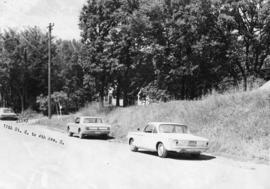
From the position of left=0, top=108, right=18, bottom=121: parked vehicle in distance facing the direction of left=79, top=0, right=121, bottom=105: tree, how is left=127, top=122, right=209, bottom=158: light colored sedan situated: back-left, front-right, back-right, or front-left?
front-right

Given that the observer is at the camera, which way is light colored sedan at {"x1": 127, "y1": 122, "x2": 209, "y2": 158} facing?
facing away from the viewer and to the left of the viewer

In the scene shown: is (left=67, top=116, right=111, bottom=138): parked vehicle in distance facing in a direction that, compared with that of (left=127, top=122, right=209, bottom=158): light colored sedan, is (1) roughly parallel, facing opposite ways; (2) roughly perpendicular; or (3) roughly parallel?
roughly parallel

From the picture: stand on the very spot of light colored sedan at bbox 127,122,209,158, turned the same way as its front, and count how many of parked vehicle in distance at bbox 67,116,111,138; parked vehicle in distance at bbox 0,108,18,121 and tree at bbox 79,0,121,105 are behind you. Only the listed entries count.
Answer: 0

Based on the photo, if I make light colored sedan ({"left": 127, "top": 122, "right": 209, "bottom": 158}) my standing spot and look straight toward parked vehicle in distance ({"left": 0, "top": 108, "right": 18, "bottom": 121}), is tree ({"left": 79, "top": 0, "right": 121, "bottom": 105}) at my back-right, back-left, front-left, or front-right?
front-right

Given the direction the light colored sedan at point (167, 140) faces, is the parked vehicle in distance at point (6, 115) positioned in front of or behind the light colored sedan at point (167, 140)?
in front

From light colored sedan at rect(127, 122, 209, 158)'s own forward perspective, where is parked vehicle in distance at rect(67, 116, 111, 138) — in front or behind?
in front

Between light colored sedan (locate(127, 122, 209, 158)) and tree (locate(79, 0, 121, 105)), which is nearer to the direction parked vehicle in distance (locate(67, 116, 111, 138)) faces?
the tree

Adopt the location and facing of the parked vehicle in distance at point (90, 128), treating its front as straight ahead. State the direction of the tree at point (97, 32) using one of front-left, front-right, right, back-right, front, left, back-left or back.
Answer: front-right

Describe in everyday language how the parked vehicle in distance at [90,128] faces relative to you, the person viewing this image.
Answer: facing away from the viewer and to the left of the viewer
